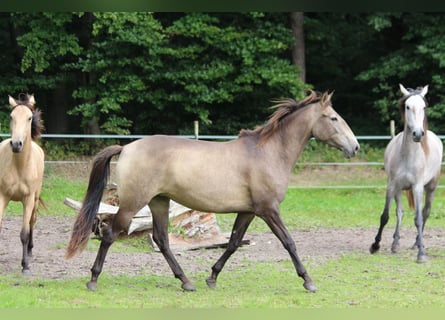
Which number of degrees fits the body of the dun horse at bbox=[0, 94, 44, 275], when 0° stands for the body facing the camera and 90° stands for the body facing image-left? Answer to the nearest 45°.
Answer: approximately 0°

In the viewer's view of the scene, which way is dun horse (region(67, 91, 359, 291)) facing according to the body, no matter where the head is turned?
to the viewer's right

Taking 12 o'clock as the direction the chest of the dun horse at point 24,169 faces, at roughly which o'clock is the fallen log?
The fallen log is roughly at 8 o'clock from the dun horse.

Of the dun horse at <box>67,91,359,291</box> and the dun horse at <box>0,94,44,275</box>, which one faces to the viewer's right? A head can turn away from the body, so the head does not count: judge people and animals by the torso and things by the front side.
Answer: the dun horse at <box>67,91,359,291</box>

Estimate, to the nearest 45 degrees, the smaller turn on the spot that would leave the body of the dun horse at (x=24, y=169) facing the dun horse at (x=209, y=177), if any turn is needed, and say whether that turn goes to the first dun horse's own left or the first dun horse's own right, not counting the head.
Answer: approximately 45° to the first dun horse's own left

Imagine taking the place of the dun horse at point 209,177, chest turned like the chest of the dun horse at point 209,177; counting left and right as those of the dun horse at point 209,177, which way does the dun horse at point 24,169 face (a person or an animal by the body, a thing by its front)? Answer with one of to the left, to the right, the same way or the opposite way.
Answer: to the right

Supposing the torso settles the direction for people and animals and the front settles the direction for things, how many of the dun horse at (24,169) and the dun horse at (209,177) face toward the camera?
1

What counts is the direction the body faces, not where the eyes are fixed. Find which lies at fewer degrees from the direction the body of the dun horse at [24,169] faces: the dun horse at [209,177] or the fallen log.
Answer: the dun horse

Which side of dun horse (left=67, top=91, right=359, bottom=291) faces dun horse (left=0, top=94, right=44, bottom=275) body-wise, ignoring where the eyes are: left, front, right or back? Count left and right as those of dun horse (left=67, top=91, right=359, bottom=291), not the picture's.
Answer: back

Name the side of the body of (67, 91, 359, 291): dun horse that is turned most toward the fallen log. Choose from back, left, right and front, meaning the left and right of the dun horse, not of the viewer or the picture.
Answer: left
